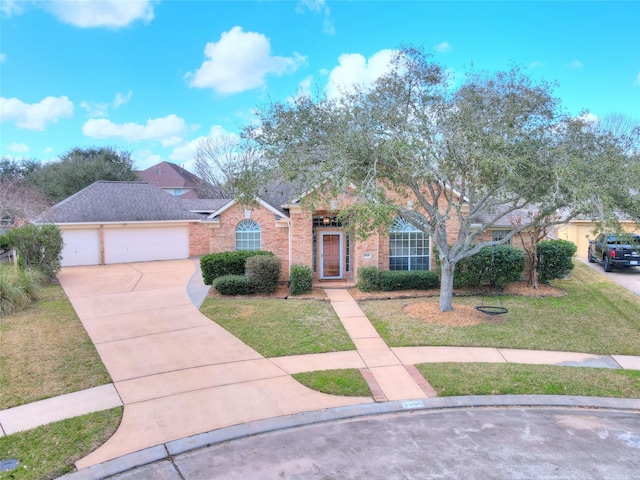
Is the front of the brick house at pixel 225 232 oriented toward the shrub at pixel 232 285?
yes

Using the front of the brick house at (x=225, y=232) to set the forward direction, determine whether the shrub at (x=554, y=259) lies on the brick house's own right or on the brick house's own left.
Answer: on the brick house's own left

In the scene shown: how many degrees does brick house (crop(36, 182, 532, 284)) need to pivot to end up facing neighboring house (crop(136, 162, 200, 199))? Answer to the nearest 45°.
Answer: approximately 180°

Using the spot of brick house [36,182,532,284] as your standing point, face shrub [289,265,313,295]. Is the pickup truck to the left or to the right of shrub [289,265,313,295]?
left

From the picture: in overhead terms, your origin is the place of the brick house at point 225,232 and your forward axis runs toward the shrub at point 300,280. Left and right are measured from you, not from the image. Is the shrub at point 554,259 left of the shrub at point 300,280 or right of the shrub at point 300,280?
left

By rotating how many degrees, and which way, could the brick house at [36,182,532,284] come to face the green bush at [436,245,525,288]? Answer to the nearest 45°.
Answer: approximately 45° to its left

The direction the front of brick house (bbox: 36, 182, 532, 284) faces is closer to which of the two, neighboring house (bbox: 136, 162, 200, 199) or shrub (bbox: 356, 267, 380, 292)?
the shrub

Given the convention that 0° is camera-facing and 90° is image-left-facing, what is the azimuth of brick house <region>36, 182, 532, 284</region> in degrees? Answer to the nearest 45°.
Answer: approximately 0°

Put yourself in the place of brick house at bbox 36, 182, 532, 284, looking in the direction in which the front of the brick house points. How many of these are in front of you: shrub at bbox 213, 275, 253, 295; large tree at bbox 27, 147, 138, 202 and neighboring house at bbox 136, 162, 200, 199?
1

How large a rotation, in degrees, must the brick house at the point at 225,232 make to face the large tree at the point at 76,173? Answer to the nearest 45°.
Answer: approximately 135° to its right

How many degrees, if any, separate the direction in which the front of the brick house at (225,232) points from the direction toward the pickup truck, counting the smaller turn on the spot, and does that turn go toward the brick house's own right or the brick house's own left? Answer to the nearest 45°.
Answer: approximately 90° to the brick house's own left
